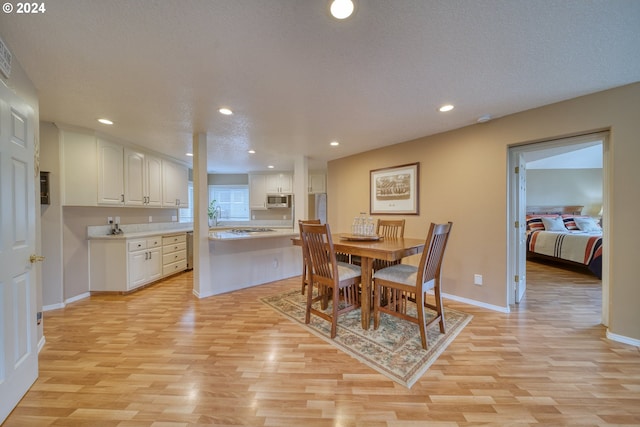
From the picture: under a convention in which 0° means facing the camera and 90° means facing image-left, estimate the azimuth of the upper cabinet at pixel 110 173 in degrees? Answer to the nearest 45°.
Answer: approximately 315°

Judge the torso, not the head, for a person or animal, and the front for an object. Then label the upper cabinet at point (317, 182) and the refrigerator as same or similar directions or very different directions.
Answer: same or similar directions

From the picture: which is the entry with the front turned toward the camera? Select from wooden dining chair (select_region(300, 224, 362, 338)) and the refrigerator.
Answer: the refrigerator

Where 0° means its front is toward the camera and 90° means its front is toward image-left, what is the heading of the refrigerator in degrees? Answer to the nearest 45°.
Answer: approximately 0°

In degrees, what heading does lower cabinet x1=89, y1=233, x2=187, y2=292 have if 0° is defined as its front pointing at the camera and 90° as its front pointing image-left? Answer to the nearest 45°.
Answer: approximately 315°

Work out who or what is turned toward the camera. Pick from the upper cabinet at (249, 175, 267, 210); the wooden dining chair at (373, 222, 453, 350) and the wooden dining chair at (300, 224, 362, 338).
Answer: the upper cabinet

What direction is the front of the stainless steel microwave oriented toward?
toward the camera

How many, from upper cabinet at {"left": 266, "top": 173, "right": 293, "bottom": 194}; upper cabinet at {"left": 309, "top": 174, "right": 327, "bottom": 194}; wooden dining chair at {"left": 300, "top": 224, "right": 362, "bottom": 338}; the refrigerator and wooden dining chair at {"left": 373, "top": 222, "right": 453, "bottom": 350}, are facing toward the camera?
3

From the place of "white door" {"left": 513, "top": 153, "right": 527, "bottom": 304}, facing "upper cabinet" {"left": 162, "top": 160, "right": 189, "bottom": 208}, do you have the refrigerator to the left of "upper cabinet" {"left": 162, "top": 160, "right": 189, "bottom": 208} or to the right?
right

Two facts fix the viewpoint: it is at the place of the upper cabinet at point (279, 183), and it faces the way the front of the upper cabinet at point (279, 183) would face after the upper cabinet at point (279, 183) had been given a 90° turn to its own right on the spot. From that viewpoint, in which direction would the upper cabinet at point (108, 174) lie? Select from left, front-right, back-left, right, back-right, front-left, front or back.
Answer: front-left

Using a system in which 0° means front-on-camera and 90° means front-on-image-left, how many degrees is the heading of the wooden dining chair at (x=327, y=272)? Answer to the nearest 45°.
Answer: approximately 225°

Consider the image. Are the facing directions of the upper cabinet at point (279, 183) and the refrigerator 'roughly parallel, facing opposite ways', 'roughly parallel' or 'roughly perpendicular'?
roughly parallel

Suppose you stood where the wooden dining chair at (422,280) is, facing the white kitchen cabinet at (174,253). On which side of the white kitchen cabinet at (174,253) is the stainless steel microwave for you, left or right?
right

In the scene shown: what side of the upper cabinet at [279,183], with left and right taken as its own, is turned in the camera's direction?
front

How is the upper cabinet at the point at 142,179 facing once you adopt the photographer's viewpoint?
facing the viewer and to the right of the viewer

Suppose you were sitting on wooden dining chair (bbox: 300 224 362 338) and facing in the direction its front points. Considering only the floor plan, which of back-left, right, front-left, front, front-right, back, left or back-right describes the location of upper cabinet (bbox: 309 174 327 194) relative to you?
front-left

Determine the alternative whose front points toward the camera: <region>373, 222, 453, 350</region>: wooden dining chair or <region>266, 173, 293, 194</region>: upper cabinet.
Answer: the upper cabinet
